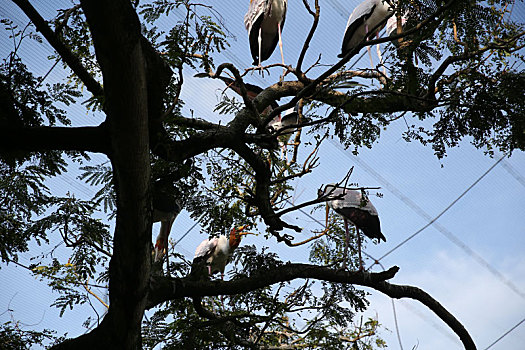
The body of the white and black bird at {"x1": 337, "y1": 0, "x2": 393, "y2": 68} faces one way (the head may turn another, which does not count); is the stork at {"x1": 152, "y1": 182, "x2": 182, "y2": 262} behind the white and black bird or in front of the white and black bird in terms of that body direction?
behind

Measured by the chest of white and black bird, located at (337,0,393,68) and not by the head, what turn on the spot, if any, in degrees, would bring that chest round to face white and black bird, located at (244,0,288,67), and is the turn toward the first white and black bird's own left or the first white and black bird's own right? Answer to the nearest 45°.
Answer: approximately 135° to the first white and black bird's own right

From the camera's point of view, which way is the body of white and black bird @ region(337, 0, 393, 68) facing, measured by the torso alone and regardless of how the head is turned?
to the viewer's right
